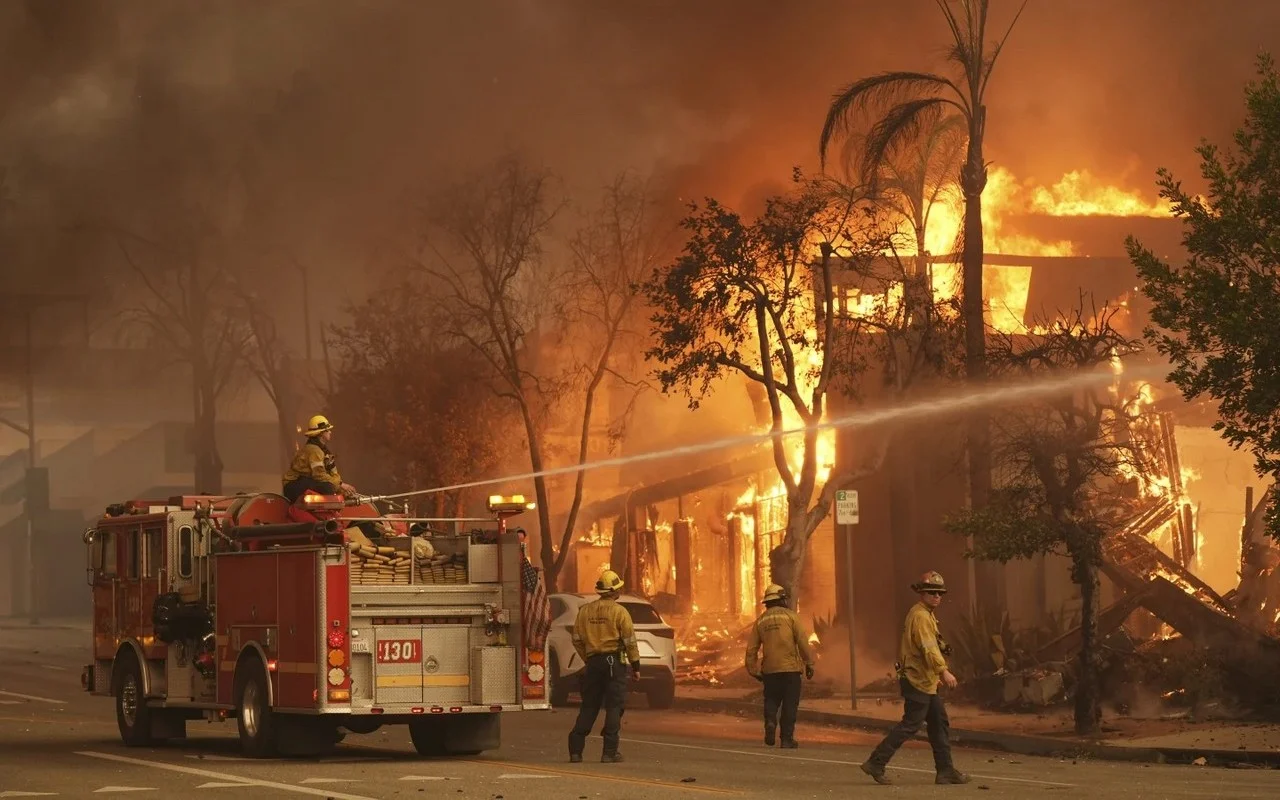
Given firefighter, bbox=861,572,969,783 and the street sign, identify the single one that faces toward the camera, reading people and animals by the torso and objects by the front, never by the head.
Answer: the street sign

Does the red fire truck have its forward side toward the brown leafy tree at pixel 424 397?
no

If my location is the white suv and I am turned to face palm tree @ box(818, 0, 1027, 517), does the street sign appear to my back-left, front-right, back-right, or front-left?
front-right

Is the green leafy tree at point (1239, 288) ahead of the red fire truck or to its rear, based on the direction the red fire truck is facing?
to the rear

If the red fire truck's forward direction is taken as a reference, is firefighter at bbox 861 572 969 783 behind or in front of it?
behind

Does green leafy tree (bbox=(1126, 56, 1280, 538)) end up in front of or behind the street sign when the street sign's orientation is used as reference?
in front

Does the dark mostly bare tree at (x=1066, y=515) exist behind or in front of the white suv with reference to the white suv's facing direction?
behind

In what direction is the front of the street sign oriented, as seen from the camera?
facing the viewer

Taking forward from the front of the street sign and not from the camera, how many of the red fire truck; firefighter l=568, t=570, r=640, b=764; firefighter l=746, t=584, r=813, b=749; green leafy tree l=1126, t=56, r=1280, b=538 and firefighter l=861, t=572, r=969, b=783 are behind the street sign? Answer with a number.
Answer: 0

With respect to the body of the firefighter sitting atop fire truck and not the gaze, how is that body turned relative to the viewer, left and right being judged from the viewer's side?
facing to the right of the viewer

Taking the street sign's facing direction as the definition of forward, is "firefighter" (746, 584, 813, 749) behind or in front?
in front

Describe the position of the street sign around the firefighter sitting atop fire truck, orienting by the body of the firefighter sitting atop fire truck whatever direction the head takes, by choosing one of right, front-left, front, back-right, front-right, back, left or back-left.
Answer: front-left
